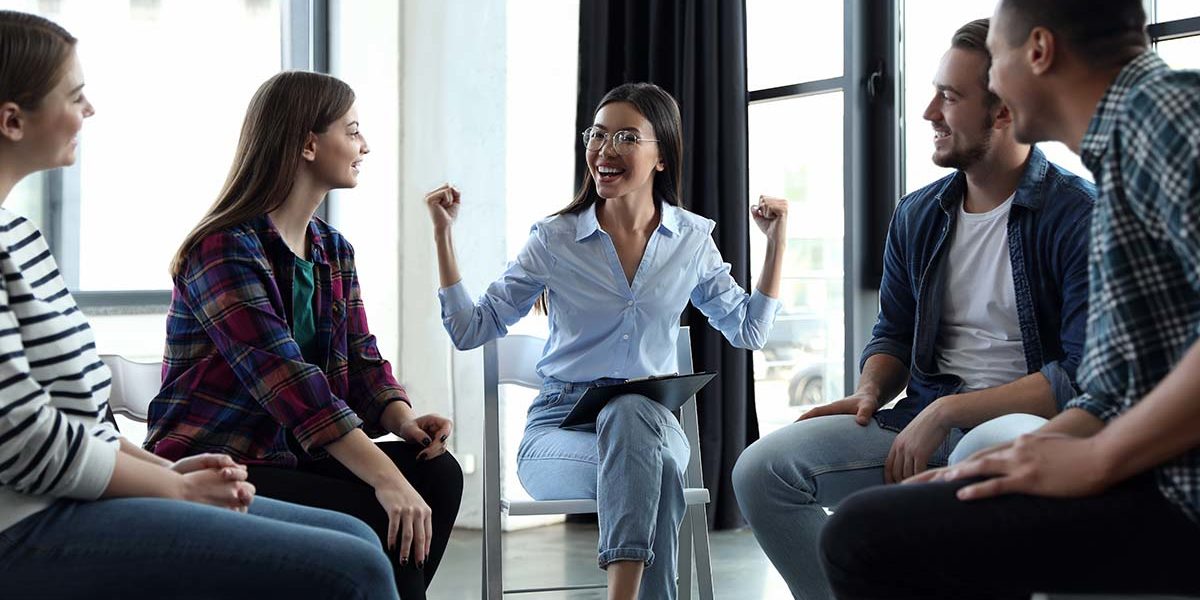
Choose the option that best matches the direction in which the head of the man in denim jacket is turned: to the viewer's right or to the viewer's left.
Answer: to the viewer's left

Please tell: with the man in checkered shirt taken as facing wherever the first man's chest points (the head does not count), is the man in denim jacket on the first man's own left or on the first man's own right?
on the first man's own right

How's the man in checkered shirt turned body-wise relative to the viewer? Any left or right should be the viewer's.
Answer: facing to the left of the viewer

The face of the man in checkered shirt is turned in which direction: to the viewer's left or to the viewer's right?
to the viewer's left

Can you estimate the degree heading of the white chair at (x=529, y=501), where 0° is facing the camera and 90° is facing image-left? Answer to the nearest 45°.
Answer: approximately 0°

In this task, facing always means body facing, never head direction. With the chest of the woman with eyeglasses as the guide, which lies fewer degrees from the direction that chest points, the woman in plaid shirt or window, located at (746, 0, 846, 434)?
the woman in plaid shirt
